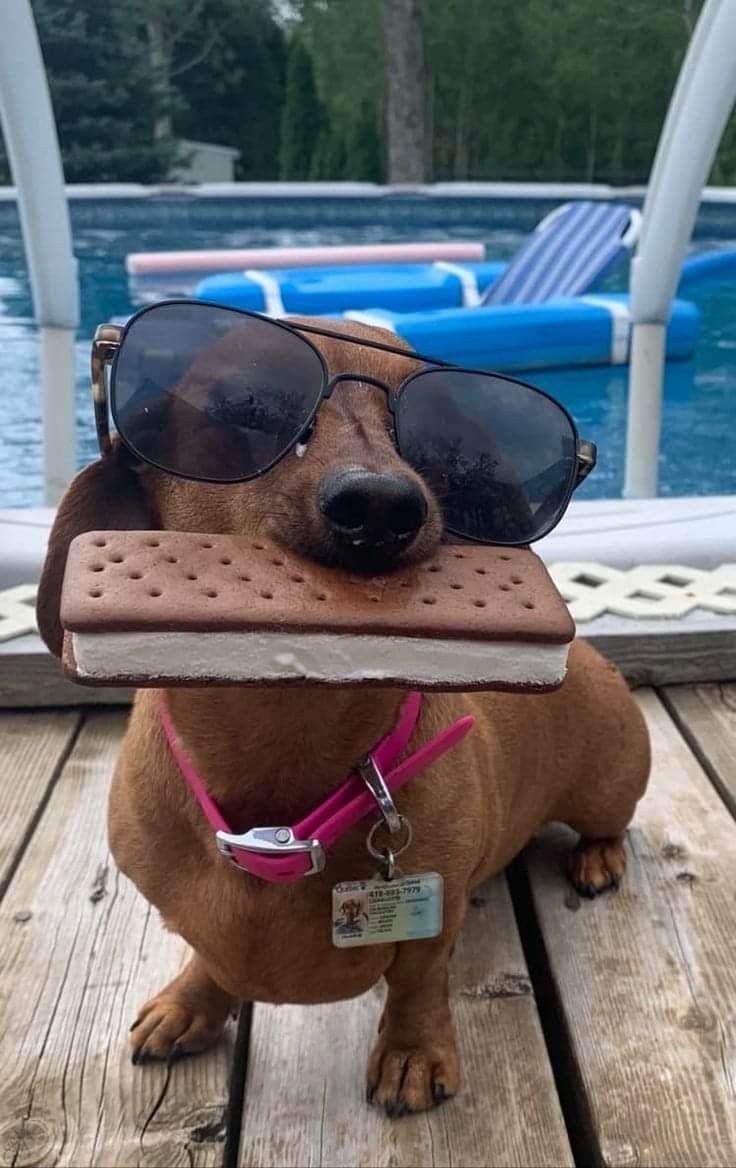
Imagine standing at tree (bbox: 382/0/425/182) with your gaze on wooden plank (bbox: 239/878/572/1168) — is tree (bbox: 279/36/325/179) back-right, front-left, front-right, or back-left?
back-right

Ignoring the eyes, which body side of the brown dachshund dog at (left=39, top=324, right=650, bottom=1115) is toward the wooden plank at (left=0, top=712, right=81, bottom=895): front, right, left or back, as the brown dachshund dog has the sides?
right

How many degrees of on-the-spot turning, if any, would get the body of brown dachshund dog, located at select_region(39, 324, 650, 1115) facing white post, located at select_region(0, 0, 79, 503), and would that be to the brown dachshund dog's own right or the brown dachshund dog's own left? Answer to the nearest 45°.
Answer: approximately 135° to the brown dachshund dog's own right

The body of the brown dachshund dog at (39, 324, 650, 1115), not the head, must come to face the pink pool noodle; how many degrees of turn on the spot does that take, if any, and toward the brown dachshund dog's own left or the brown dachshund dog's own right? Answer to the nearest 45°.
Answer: approximately 135° to the brown dachshund dog's own right

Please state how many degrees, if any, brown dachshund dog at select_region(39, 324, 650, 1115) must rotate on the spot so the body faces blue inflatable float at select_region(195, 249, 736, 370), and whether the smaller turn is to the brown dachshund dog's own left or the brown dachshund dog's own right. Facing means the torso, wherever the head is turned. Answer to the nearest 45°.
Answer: approximately 135° to the brown dachshund dog's own right

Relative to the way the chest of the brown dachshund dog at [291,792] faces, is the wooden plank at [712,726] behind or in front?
behind
